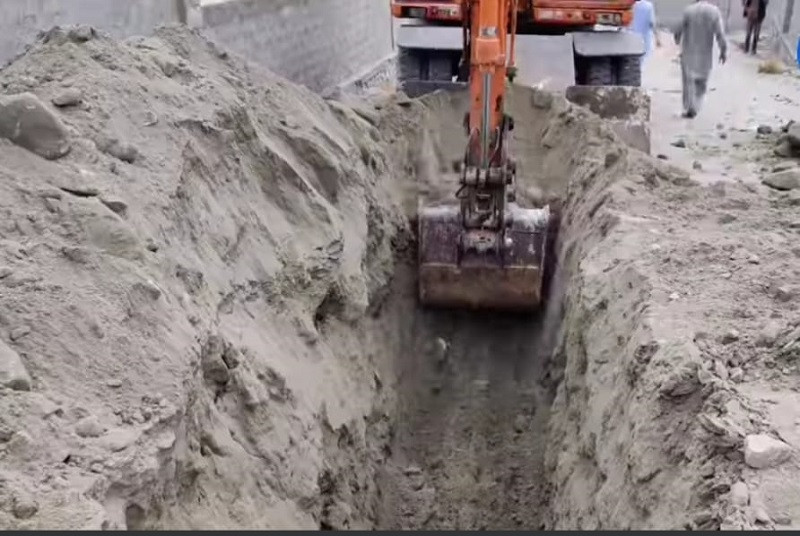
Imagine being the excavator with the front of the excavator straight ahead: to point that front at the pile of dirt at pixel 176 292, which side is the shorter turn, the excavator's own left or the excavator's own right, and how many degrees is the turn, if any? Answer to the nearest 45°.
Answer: approximately 45° to the truck's own right
